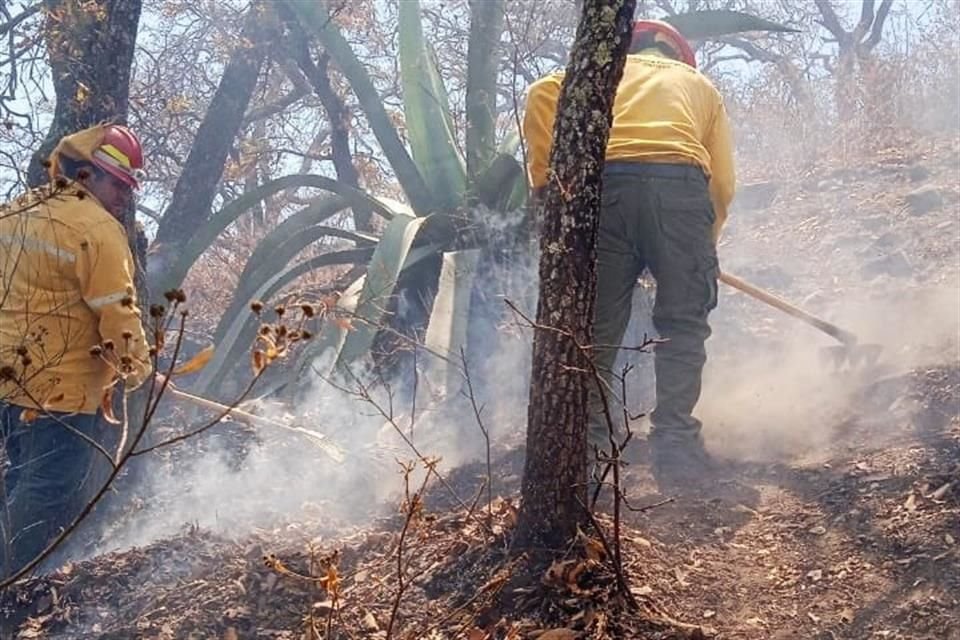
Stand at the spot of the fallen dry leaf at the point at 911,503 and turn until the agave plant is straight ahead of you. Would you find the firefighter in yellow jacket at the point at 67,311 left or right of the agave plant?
left

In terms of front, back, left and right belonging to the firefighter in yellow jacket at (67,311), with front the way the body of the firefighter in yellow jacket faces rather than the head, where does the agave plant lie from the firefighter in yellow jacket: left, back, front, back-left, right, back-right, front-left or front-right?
front

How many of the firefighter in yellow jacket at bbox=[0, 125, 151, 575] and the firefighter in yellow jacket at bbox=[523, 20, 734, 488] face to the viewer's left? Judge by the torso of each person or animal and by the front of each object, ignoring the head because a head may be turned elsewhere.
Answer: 0

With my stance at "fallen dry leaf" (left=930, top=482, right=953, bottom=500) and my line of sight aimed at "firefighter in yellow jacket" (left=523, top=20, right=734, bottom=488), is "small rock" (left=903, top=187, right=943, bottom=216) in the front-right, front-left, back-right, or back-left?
front-right

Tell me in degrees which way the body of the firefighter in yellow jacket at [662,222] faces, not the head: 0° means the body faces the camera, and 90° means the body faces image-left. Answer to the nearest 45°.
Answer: approximately 180°

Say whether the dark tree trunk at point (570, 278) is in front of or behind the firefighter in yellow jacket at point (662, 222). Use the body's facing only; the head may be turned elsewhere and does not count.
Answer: behind

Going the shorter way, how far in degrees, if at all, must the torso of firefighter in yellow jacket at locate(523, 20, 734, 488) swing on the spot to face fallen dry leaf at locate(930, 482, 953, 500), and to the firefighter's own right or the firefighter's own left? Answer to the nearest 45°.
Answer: approximately 135° to the firefighter's own right

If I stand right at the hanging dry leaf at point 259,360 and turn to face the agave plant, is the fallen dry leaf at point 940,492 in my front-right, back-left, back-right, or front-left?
front-right

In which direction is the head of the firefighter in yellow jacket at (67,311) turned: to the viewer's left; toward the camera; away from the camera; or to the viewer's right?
to the viewer's right

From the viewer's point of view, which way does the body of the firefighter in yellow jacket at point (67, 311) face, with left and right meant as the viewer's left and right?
facing away from the viewer and to the right of the viewer
